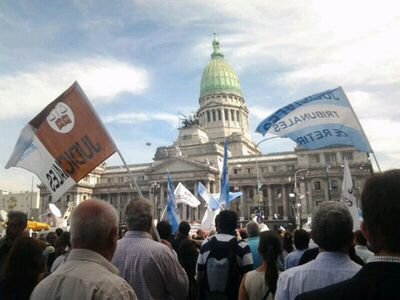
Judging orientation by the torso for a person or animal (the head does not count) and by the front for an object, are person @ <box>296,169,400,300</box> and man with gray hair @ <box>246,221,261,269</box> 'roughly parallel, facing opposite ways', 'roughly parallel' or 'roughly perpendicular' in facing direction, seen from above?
roughly parallel

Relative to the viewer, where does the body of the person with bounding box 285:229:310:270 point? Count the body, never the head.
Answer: away from the camera

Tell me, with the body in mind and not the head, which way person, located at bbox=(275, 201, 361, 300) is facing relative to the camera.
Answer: away from the camera

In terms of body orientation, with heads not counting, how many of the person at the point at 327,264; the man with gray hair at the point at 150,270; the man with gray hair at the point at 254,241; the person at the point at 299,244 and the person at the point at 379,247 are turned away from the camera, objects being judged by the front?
5

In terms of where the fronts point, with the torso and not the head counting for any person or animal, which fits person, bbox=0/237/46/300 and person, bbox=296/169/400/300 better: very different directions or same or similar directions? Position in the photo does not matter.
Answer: same or similar directions

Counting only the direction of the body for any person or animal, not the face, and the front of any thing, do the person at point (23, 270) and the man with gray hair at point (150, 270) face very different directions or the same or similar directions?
same or similar directions

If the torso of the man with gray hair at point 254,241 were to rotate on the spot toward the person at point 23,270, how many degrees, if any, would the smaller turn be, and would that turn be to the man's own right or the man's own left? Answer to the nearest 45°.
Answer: approximately 135° to the man's own left

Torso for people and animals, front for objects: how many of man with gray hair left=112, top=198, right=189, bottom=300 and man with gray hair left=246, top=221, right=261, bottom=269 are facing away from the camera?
2

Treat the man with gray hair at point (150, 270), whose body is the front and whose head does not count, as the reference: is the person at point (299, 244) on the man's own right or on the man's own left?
on the man's own right

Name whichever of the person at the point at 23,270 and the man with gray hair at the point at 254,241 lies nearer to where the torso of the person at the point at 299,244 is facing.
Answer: the man with gray hair

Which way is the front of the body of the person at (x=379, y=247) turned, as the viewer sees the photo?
away from the camera

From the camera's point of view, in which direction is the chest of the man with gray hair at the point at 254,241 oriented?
away from the camera

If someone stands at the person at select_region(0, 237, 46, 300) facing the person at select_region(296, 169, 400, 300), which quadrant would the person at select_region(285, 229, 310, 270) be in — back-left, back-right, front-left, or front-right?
front-left
